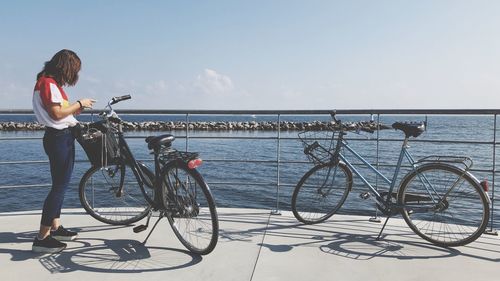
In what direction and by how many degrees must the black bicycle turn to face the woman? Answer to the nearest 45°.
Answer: approximately 45° to its left

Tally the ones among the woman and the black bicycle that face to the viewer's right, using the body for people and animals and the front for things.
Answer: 1

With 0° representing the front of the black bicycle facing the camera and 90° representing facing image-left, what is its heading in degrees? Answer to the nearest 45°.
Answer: approximately 135°

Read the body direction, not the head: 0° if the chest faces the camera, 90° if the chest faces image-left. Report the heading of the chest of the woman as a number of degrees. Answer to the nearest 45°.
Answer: approximately 270°

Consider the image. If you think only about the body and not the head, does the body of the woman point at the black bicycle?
yes
